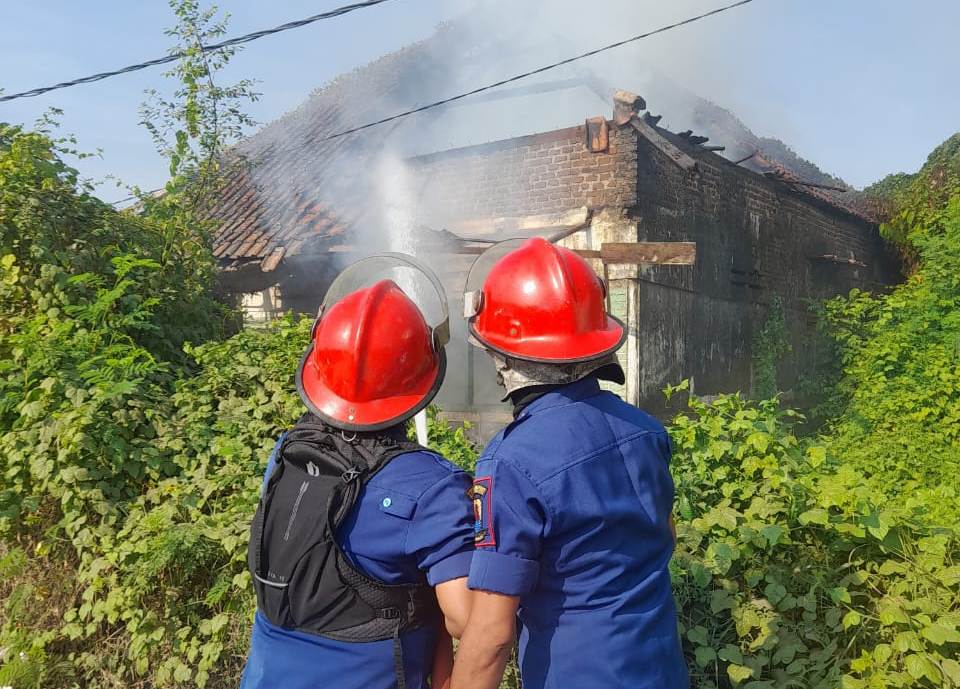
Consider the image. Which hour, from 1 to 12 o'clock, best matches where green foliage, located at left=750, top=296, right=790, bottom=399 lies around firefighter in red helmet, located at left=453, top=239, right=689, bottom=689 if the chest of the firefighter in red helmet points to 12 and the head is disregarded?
The green foliage is roughly at 2 o'clock from the firefighter in red helmet.

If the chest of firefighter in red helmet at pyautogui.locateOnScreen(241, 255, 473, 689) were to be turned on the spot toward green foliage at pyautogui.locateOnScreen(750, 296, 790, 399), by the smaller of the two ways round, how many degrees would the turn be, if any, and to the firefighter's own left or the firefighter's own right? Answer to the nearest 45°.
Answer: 0° — they already face it

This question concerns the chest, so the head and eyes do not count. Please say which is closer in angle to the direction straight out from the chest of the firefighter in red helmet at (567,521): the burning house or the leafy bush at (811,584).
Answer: the burning house

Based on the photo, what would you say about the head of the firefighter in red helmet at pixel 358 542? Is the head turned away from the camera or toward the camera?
away from the camera

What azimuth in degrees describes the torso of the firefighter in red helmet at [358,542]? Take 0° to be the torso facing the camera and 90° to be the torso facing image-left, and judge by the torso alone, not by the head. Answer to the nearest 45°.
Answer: approximately 225°

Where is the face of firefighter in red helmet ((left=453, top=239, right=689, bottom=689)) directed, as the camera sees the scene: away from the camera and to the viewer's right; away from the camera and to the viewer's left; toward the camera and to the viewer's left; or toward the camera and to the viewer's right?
away from the camera and to the viewer's left

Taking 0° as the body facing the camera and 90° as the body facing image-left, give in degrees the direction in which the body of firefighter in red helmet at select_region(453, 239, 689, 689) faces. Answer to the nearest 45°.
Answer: approximately 135°

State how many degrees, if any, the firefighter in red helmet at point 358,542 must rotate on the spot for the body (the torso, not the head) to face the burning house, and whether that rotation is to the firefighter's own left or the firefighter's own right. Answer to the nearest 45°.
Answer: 0° — they already face it

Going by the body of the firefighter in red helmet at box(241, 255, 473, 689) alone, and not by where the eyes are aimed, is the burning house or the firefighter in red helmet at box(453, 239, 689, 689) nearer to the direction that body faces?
the burning house

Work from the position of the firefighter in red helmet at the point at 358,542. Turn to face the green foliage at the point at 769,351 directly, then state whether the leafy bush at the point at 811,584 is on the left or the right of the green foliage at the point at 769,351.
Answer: right
